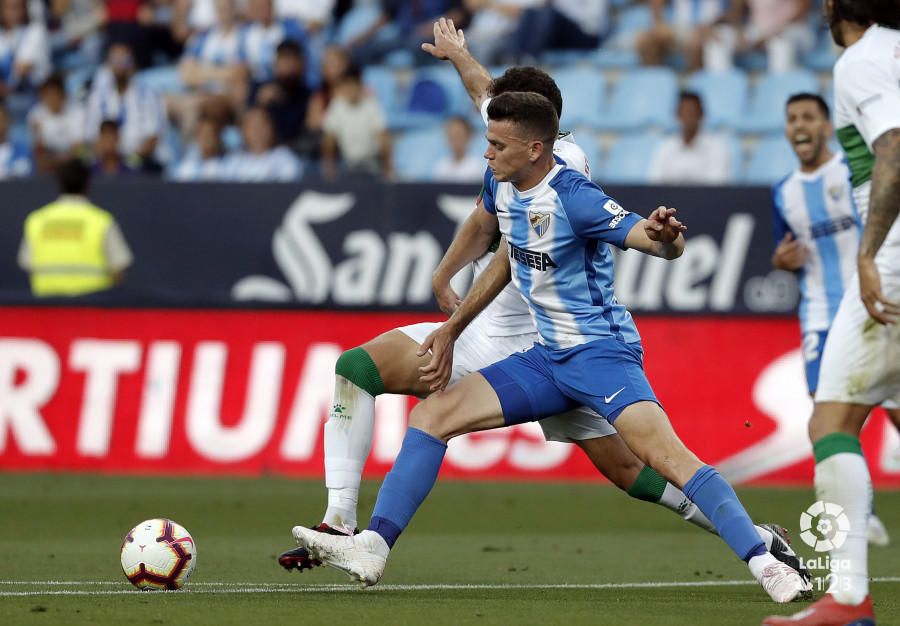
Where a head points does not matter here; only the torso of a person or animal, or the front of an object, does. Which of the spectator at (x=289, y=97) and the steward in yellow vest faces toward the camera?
the spectator

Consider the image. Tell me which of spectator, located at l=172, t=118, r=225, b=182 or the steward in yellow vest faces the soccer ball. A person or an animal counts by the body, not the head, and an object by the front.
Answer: the spectator

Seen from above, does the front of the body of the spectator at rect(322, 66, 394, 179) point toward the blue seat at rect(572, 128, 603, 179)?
no

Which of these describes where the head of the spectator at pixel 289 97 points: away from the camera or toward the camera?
toward the camera

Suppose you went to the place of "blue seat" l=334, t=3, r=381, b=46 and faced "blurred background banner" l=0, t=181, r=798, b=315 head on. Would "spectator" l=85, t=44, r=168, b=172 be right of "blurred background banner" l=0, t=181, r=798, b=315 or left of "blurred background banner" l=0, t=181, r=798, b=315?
right

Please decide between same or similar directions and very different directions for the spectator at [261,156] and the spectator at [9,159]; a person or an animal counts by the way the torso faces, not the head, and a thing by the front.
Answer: same or similar directions

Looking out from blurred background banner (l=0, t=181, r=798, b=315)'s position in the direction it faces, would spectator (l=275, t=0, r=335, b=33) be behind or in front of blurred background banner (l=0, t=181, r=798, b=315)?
behind

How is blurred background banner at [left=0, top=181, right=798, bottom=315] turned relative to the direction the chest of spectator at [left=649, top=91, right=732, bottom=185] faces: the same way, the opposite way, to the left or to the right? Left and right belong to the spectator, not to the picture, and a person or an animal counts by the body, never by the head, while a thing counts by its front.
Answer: the same way

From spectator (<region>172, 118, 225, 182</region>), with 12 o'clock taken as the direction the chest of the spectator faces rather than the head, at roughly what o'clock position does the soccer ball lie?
The soccer ball is roughly at 12 o'clock from the spectator.

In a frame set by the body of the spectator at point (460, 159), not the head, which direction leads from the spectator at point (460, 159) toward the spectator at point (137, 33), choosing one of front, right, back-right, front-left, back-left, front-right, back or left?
back-right

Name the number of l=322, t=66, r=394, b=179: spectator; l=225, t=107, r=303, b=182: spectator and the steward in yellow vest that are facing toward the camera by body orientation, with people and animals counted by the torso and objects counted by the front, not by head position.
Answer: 2

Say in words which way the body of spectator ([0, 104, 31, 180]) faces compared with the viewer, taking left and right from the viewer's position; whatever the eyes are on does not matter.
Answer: facing the viewer

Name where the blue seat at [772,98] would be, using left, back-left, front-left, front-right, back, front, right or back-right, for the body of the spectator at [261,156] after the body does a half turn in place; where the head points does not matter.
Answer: right

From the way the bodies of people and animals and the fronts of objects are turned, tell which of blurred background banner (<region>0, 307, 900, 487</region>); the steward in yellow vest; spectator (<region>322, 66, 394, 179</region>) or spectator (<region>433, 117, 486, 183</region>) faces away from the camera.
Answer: the steward in yellow vest

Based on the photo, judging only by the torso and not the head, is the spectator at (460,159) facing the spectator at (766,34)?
no

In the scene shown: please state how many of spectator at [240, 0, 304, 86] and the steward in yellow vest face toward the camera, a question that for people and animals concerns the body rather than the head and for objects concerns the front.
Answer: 1

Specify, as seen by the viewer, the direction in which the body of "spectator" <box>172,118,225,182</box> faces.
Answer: toward the camera

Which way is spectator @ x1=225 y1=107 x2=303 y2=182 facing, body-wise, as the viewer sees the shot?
toward the camera

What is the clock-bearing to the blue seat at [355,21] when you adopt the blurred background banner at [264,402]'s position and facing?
The blue seat is roughly at 6 o'clock from the blurred background banner.

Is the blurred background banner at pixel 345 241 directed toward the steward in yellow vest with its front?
no
